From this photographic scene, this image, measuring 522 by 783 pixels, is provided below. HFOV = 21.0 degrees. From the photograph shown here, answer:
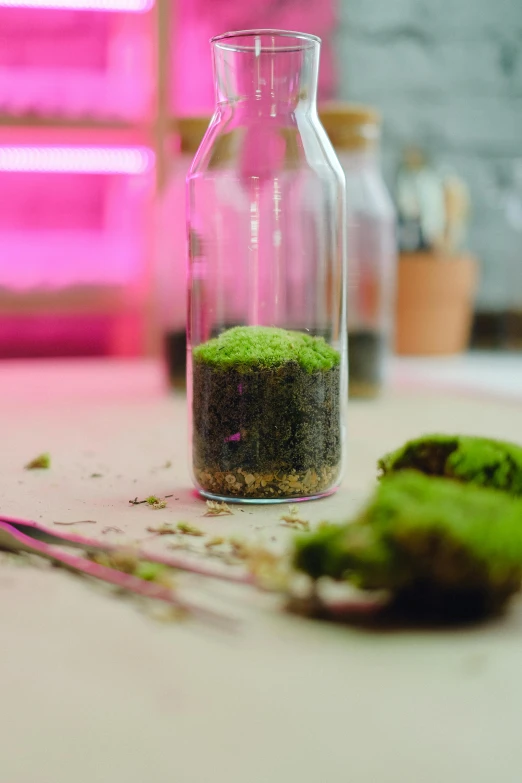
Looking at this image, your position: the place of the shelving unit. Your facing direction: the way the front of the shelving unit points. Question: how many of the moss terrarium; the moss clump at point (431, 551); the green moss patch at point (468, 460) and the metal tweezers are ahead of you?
4

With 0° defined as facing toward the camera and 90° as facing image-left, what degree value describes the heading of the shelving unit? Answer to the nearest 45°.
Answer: approximately 0°

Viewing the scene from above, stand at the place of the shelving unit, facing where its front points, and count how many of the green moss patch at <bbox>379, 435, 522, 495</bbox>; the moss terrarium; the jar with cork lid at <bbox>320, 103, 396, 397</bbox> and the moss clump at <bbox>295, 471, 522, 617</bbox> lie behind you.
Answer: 0

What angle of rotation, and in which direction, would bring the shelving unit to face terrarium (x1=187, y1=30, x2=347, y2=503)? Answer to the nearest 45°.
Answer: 0° — it already faces it

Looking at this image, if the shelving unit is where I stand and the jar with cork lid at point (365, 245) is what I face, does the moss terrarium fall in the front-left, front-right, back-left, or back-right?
front-right

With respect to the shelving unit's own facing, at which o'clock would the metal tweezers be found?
The metal tweezers is roughly at 12 o'clock from the shelving unit.

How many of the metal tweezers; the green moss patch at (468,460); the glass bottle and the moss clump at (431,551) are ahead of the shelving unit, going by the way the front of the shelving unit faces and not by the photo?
4

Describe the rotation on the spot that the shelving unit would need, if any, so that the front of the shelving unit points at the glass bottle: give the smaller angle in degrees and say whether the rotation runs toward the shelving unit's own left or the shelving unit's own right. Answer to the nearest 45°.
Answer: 0° — it already faces it

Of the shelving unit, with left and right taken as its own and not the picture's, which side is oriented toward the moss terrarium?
front

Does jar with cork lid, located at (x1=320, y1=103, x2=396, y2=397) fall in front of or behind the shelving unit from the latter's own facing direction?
in front

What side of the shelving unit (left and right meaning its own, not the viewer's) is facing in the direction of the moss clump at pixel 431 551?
front

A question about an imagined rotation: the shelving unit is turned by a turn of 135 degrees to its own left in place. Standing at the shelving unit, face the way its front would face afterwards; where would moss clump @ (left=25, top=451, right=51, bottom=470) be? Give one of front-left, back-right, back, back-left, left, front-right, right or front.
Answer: back-right
